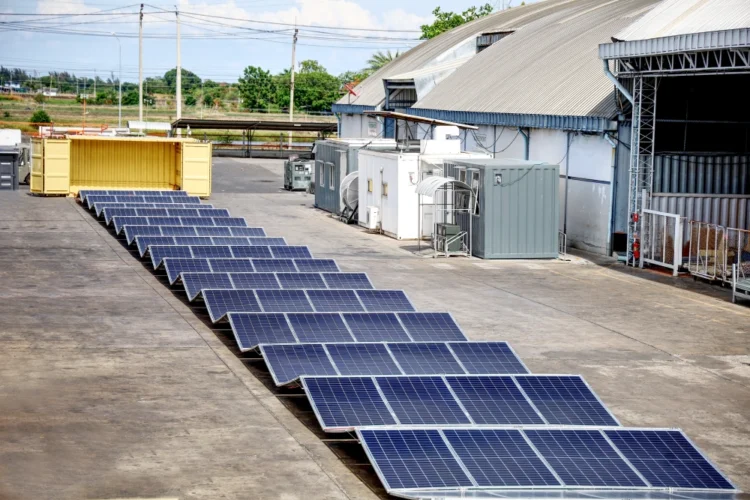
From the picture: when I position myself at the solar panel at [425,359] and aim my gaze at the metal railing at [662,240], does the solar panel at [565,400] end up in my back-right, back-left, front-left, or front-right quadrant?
back-right

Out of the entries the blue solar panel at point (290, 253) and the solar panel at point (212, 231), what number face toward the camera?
2

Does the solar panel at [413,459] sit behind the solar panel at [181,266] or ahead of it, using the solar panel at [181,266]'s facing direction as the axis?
ahead

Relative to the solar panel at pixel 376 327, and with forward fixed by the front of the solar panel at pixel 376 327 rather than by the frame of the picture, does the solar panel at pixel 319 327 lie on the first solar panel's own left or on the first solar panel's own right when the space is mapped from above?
on the first solar panel's own right

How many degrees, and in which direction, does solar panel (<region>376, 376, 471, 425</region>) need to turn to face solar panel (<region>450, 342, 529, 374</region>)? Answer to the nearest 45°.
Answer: approximately 135° to its left

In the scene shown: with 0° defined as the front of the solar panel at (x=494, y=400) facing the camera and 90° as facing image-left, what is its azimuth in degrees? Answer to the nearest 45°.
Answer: approximately 0°

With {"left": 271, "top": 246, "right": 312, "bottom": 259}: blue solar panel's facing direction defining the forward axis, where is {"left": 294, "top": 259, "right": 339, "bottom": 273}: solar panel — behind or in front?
in front

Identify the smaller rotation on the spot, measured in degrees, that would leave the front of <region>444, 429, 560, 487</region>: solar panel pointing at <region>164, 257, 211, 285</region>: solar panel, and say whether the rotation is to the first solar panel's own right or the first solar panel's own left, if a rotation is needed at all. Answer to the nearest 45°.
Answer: approximately 180°

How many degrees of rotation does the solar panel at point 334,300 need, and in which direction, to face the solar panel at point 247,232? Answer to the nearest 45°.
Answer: approximately 180°

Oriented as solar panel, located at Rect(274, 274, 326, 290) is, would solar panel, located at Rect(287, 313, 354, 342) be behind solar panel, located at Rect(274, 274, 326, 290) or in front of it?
in front

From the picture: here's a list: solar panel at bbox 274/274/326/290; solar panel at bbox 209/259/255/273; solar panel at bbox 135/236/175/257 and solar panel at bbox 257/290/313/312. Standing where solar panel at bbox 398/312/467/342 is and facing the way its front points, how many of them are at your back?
4
